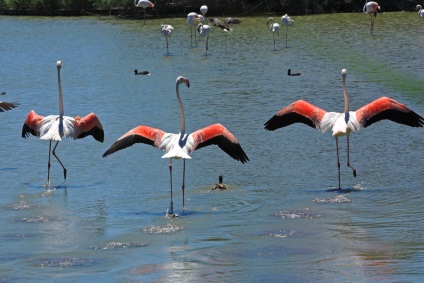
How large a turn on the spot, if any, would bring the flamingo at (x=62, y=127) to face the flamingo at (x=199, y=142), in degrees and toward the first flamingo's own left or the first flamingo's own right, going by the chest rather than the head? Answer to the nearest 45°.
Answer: approximately 135° to the first flamingo's own right

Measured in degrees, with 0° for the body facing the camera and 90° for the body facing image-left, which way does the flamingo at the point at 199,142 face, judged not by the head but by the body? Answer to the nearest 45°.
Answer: approximately 180°

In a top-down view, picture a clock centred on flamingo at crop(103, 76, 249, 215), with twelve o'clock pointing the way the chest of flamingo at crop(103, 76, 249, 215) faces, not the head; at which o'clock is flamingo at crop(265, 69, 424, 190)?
flamingo at crop(265, 69, 424, 190) is roughly at 2 o'clock from flamingo at crop(103, 76, 249, 215).

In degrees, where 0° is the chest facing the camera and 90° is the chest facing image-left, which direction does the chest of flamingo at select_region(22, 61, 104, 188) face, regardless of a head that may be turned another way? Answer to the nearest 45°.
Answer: approximately 180°

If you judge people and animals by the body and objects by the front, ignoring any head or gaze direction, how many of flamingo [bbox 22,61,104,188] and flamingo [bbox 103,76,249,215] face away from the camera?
2

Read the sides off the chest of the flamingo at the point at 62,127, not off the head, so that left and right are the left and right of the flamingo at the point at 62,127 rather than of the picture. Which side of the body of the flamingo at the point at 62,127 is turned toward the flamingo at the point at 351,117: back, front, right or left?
right
